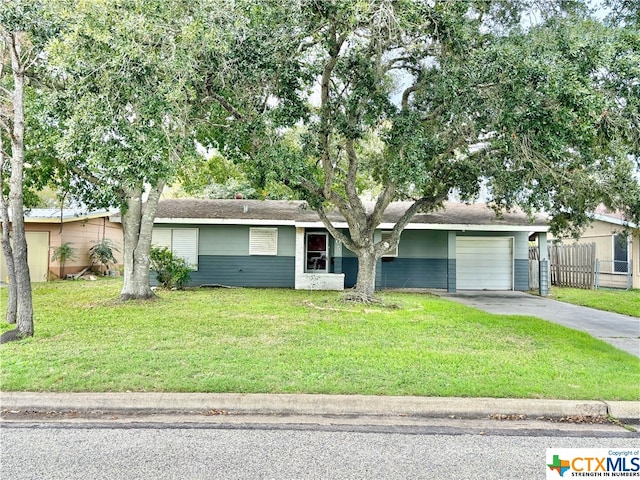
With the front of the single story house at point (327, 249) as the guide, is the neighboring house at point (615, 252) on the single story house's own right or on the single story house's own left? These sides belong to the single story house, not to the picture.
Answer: on the single story house's own left

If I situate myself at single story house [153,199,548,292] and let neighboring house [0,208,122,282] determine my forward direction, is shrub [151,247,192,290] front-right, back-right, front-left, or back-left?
front-left

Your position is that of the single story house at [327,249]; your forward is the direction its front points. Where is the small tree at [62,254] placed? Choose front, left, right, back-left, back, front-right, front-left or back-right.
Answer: right

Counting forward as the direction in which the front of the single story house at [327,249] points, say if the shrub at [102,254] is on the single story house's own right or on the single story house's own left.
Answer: on the single story house's own right

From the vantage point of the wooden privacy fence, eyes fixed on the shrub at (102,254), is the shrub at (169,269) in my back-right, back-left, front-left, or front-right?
front-left

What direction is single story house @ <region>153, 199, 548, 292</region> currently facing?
toward the camera

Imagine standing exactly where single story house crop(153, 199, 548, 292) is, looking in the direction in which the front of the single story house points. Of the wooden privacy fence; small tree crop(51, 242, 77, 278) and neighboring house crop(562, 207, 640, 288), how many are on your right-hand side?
1

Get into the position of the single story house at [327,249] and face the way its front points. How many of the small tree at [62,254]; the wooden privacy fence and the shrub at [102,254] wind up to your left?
1

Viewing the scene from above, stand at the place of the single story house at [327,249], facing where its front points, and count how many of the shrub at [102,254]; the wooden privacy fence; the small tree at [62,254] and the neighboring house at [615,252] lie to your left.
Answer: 2

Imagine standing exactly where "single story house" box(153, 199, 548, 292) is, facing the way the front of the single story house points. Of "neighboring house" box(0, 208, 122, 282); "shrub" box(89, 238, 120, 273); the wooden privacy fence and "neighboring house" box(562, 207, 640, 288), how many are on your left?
2

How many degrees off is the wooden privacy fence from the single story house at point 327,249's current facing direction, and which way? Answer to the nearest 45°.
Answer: approximately 90° to its left

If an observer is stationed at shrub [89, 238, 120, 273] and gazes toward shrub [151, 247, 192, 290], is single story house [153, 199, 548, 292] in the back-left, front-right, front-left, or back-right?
front-left

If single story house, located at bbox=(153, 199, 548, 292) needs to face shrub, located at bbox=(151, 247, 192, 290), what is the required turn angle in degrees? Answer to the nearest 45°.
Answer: approximately 45° to its right

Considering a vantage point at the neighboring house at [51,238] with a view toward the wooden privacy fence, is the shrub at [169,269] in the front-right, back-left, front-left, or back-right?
front-right

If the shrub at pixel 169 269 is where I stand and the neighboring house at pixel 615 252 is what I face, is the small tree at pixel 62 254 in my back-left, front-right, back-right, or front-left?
back-left

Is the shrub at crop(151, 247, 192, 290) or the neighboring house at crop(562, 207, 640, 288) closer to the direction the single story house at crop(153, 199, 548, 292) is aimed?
the shrub

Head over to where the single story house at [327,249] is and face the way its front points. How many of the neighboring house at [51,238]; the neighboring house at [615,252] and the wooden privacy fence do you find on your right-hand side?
1

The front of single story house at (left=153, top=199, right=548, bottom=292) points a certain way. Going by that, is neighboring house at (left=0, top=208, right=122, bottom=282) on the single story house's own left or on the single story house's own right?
on the single story house's own right
